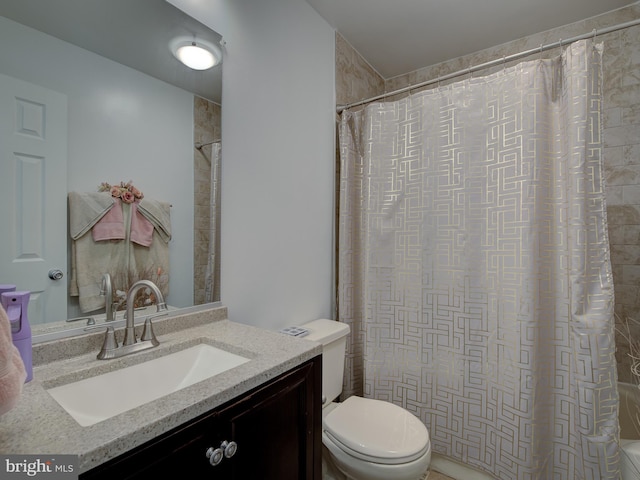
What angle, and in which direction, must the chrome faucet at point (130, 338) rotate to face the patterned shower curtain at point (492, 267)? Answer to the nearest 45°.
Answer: approximately 45° to its left

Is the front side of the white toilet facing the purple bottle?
no

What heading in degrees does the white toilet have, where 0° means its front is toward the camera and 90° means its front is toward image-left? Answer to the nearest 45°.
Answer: approximately 315°

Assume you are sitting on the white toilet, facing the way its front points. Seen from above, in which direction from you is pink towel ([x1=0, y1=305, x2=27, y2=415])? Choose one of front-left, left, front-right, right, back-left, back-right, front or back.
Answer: right

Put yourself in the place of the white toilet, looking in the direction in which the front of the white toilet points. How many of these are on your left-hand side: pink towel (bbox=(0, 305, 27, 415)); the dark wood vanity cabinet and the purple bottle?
0

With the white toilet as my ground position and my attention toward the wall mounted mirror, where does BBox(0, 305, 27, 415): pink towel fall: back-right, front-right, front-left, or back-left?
front-left

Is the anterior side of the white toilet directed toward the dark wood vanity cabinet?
no

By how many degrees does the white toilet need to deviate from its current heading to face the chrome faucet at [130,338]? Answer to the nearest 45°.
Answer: approximately 90° to its right

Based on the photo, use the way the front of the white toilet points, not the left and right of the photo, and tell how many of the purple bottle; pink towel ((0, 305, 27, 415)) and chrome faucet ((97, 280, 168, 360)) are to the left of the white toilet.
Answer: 0

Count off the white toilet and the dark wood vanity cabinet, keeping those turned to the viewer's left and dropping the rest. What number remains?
0

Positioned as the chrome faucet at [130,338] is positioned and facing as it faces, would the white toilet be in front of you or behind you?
in front

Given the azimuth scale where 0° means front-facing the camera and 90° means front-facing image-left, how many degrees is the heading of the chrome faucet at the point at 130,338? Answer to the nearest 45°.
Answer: approximately 315°
